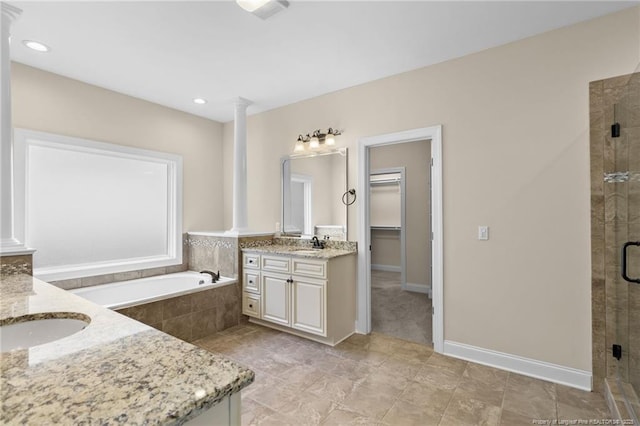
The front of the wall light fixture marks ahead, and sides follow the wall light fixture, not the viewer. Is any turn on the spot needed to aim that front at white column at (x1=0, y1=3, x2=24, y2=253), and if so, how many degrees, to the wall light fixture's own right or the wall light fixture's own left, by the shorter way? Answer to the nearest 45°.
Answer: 0° — it already faces it

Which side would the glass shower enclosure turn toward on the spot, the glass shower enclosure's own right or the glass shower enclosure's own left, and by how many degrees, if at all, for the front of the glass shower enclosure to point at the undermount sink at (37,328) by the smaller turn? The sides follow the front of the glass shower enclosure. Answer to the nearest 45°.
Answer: approximately 45° to the glass shower enclosure's own left

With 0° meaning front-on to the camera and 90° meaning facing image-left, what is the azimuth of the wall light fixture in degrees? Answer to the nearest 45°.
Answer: approximately 45°

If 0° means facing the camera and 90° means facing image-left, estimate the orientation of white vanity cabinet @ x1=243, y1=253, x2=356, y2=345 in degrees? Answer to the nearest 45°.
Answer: approximately 45°

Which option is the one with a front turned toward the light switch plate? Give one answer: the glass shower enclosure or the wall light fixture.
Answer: the glass shower enclosure

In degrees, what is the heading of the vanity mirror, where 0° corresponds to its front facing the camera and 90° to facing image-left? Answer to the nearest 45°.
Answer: approximately 45°

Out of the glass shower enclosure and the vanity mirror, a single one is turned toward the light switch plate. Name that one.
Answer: the glass shower enclosure

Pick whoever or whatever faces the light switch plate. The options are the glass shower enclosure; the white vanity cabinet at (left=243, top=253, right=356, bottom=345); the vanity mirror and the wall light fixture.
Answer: the glass shower enclosure

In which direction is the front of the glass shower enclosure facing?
to the viewer's left

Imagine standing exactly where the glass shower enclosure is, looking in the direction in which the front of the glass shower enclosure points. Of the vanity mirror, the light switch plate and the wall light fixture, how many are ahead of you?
3

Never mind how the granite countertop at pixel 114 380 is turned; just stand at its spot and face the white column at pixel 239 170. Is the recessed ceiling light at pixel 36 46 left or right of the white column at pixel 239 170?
left
